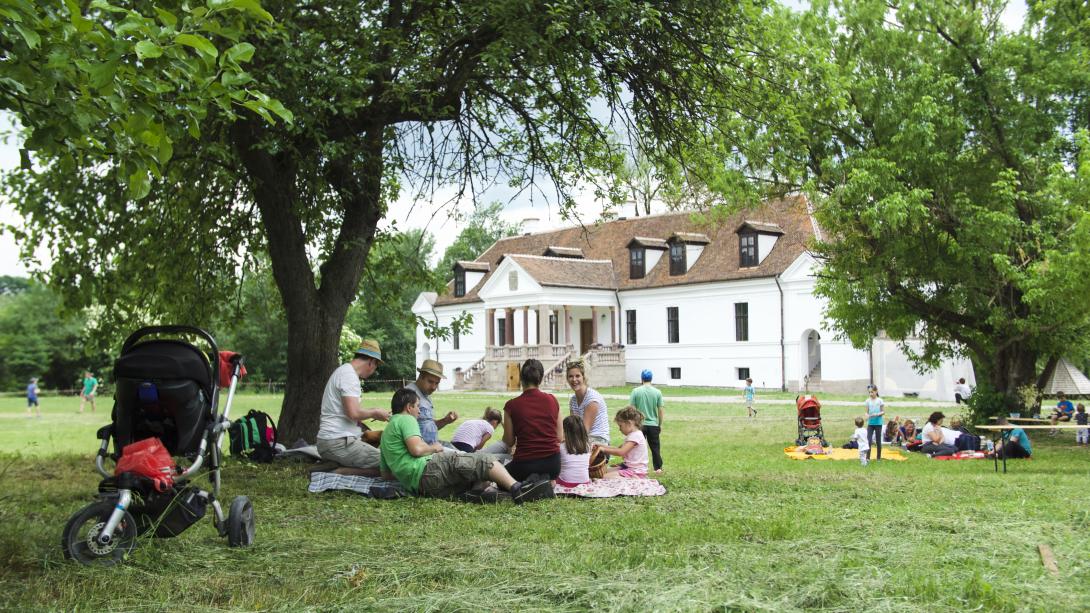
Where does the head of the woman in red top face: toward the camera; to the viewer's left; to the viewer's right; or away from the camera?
away from the camera

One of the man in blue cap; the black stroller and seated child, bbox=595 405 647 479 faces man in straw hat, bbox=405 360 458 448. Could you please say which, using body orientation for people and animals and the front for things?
the seated child

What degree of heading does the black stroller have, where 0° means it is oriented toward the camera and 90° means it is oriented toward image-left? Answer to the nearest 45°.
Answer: approximately 45°

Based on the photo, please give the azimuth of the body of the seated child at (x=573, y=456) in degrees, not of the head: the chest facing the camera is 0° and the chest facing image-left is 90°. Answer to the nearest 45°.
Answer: approximately 180°

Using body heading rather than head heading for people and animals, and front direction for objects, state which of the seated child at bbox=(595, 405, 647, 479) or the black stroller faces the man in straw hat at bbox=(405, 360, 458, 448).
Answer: the seated child

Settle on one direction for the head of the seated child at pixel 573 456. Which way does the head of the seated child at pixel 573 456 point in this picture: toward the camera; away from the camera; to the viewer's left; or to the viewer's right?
away from the camera

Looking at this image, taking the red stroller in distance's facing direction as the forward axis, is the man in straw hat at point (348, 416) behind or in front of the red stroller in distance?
in front

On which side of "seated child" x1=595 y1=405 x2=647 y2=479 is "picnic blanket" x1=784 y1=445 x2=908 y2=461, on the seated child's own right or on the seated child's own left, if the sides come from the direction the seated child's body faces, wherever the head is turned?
on the seated child's own right

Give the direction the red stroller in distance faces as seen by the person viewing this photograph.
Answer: facing the viewer

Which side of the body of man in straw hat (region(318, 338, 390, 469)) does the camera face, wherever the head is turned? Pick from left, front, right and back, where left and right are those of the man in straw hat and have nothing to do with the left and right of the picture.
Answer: right

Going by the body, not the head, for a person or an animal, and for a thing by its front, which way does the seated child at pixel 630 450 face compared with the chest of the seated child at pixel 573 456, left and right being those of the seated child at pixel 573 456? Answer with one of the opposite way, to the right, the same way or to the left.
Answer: to the left

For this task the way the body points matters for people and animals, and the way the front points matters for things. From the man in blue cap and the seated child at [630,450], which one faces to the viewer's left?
the seated child

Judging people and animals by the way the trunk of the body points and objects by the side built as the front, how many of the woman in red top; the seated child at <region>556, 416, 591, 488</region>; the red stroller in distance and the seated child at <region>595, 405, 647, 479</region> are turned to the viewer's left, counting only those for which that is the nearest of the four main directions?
1

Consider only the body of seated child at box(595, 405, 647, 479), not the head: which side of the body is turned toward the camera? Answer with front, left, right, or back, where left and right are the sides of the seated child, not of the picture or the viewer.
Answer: left

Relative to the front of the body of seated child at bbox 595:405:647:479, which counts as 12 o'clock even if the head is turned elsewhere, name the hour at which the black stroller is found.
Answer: The black stroller is roughly at 10 o'clock from the seated child.

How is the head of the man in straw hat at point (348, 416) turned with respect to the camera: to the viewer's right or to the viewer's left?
to the viewer's right

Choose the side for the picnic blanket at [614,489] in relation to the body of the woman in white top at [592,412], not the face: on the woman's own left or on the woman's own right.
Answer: on the woman's own left

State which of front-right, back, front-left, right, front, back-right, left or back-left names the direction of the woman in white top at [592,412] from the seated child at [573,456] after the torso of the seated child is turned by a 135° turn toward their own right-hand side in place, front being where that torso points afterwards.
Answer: back-left

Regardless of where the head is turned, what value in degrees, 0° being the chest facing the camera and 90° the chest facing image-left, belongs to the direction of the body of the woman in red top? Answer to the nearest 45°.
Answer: approximately 180°
